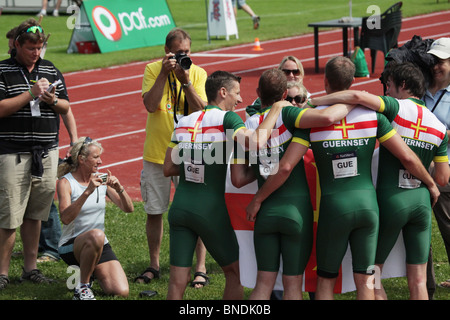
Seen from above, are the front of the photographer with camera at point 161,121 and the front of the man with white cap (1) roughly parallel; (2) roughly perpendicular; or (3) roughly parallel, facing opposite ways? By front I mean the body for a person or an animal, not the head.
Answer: roughly perpendicular

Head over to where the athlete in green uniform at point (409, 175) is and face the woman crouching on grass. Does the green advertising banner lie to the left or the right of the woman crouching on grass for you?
right

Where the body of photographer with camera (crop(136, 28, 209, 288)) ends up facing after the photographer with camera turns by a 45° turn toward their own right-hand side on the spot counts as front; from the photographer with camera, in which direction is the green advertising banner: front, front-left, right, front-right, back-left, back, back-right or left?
back-right

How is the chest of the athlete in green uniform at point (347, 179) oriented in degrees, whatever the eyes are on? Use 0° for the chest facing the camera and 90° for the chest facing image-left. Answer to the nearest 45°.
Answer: approximately 180°

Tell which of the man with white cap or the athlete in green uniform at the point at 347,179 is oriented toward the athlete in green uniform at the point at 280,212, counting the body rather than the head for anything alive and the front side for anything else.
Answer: the man with white cap

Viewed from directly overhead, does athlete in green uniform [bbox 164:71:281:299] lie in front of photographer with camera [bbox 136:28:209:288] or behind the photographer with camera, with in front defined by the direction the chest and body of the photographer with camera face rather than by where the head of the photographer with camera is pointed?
in front

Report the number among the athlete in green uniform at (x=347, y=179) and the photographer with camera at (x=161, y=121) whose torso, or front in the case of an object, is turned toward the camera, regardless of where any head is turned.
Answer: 1

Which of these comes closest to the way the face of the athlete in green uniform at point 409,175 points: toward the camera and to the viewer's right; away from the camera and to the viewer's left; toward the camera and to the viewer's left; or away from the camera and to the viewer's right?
away from the camera and to the viewer's left

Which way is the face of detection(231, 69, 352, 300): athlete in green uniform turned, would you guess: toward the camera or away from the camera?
away from the camera

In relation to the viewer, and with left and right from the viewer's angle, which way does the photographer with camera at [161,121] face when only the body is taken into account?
facing the viewer

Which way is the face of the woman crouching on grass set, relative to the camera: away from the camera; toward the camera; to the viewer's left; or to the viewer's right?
to the viewer's right

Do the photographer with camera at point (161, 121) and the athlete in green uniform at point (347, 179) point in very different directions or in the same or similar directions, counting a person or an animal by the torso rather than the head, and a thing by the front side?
very different directions

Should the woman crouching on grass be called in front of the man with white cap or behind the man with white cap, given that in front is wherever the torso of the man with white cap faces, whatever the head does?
in front

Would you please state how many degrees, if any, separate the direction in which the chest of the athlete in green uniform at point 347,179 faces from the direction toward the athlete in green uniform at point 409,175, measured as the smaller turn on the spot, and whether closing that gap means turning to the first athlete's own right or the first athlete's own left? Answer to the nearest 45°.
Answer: approximately 45° to the first athlete's own right

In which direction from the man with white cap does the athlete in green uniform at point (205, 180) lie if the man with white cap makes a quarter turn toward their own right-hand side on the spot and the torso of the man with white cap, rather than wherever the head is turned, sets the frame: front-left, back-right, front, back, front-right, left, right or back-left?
left

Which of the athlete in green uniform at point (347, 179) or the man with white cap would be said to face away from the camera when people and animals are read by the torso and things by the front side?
the athlete in green uniform

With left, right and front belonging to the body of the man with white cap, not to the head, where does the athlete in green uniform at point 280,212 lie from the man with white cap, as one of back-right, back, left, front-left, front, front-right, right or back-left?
front

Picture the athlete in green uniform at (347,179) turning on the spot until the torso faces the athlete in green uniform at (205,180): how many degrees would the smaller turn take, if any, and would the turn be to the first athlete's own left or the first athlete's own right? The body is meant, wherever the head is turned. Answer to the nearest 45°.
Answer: approximately 90° to the first athlete's own left

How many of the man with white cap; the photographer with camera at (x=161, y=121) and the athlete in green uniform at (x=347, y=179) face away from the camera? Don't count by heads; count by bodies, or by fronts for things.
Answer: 1
